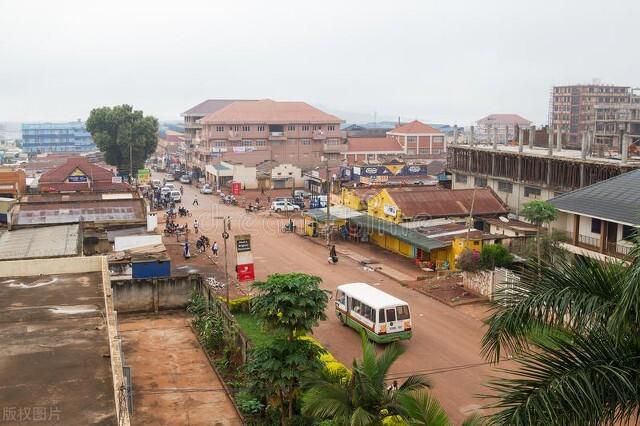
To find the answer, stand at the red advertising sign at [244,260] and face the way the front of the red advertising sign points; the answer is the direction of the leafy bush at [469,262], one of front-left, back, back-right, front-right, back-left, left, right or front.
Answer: left

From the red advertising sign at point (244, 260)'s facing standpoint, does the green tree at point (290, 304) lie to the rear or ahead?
ahead

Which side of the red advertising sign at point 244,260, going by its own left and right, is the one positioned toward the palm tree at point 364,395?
front

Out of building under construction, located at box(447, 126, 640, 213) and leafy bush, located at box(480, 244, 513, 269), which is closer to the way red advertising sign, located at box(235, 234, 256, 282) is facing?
the leafy bush

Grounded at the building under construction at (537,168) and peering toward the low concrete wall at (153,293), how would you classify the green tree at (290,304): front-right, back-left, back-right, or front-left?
front-left

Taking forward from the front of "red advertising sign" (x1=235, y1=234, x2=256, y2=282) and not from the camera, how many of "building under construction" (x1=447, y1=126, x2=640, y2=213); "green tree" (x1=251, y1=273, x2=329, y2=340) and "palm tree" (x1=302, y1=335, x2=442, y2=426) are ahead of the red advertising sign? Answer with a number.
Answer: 2

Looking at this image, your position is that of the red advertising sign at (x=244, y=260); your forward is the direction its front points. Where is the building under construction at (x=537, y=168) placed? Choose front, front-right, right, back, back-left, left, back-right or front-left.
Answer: back-left

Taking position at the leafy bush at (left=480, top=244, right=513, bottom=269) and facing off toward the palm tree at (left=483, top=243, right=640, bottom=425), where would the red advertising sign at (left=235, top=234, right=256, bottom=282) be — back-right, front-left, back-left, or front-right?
front-right

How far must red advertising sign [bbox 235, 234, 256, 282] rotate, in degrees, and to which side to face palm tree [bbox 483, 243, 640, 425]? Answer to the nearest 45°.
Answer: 0° — it already faces it

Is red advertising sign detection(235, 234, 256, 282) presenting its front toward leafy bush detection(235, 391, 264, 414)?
yes

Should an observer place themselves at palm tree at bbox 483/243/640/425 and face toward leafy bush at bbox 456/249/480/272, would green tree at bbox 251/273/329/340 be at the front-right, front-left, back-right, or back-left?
front-left

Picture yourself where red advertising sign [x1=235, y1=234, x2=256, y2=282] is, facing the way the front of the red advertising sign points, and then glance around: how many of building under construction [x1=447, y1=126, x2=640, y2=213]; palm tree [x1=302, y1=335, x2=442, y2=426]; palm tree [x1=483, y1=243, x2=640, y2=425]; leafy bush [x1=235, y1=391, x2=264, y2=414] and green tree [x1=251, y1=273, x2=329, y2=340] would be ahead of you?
4

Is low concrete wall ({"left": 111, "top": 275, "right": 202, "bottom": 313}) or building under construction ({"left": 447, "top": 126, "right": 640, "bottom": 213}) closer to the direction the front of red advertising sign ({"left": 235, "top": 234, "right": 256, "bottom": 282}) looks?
the low concrete wall

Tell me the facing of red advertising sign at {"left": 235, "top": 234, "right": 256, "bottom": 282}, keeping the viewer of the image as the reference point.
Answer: facing the viewer

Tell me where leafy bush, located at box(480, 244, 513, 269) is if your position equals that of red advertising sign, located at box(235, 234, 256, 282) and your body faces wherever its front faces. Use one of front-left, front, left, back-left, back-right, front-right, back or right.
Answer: left

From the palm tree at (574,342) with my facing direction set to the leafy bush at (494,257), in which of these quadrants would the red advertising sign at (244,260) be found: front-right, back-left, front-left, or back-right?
front-left

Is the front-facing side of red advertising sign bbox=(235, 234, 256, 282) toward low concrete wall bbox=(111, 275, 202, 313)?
no
